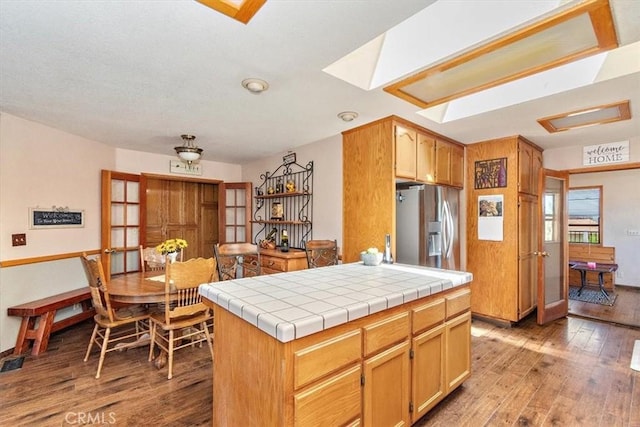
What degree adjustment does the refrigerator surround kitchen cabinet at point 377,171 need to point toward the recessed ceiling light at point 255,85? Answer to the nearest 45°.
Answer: approximately 90° to its right

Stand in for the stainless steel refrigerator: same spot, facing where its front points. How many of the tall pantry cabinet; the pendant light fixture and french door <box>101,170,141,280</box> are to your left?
1

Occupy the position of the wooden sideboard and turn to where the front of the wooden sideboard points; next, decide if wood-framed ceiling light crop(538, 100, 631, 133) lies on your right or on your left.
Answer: on your left

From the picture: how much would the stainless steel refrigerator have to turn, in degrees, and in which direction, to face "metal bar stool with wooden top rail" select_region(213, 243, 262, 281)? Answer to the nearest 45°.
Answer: approximately 90° to its right

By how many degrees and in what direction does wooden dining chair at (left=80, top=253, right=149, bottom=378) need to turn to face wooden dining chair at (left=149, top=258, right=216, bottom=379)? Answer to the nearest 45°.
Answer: approximately 90° to its right

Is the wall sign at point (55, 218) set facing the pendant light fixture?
yes

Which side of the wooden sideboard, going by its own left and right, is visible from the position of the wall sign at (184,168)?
right

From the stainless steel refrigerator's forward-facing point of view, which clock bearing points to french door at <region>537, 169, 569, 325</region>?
The french door is roughly at 9 o'clock from the stainless steel refrigerator.

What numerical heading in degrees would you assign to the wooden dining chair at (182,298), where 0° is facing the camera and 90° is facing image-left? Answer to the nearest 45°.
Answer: approximately 135°

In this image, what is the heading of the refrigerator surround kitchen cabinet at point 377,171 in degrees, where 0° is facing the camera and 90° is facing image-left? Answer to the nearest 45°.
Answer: approximately 315°
